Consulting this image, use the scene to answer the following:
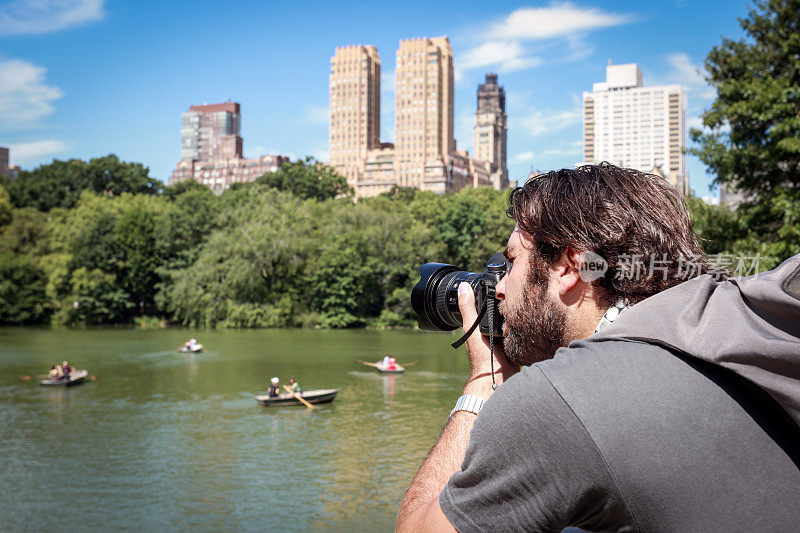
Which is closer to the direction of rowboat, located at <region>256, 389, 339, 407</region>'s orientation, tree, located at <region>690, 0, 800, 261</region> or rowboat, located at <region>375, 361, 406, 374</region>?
the tree

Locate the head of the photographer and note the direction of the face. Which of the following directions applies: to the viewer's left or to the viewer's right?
to the viewer's left

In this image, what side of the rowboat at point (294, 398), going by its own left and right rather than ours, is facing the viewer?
right

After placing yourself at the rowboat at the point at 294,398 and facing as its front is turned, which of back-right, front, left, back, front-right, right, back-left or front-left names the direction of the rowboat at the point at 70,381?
back-left

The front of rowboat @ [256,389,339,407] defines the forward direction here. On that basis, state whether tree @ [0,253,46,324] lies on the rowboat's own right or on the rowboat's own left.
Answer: on the rowboat's own left

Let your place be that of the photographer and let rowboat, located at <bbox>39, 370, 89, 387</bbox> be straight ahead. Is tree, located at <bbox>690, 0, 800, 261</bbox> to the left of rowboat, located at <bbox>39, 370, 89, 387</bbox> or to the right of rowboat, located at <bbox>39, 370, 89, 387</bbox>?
right

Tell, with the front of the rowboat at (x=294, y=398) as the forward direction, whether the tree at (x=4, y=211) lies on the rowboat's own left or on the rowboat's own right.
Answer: on the rowboat's own left

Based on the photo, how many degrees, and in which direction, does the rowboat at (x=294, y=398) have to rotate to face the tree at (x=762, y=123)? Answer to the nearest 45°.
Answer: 0° — it already faces it
